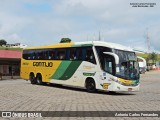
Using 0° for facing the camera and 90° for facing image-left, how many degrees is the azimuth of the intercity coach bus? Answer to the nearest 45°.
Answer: approximately 315°
